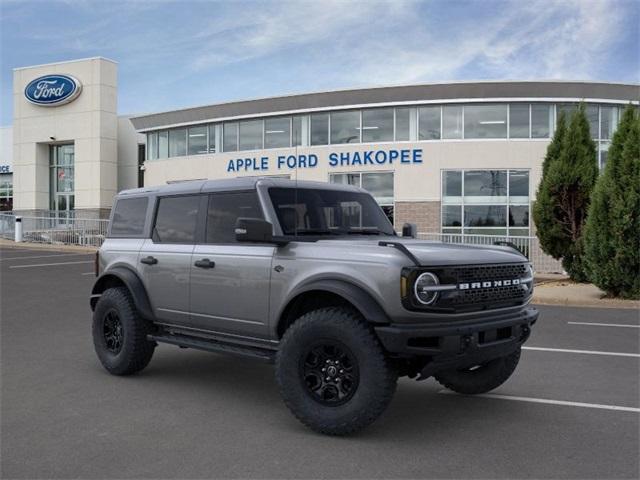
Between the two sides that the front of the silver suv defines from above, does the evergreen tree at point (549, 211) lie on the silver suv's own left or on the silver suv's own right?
on the silver suv's own left

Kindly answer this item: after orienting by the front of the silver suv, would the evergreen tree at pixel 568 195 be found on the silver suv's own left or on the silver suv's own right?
on the silver suv's own left

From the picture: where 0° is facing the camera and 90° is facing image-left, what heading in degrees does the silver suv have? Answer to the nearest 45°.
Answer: approximately 315°

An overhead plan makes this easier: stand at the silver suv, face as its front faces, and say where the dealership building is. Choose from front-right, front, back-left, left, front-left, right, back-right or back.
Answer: back-left

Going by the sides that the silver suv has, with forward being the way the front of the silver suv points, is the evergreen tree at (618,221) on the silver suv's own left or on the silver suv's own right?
on the silver suv's own left

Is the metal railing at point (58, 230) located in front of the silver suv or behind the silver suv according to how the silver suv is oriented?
behind
